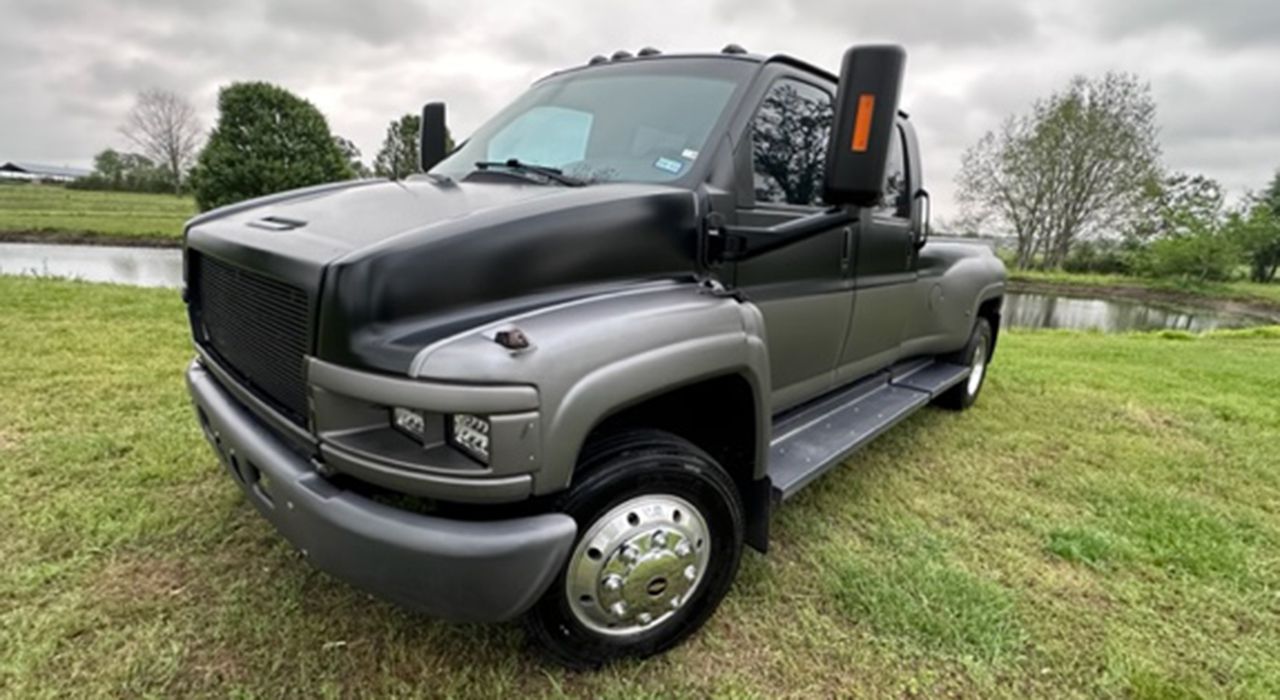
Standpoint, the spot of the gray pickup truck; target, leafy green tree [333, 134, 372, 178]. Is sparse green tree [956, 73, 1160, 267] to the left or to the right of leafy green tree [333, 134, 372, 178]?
right

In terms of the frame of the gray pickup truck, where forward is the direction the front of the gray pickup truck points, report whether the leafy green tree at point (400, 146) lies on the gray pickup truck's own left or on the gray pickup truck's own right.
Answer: on the gray pickup truck's own right

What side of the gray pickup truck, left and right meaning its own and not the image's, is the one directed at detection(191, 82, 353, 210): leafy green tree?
right

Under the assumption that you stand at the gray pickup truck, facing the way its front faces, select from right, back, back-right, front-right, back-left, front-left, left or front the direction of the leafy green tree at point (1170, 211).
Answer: back

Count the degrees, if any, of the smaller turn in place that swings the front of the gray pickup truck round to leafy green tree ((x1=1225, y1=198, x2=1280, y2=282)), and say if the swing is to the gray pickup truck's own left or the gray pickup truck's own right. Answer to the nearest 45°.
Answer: approximately 180°

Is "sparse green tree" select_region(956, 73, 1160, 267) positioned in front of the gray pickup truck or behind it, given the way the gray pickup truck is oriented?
behind

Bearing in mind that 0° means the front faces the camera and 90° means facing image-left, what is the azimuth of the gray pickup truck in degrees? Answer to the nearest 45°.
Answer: approximately 45°
